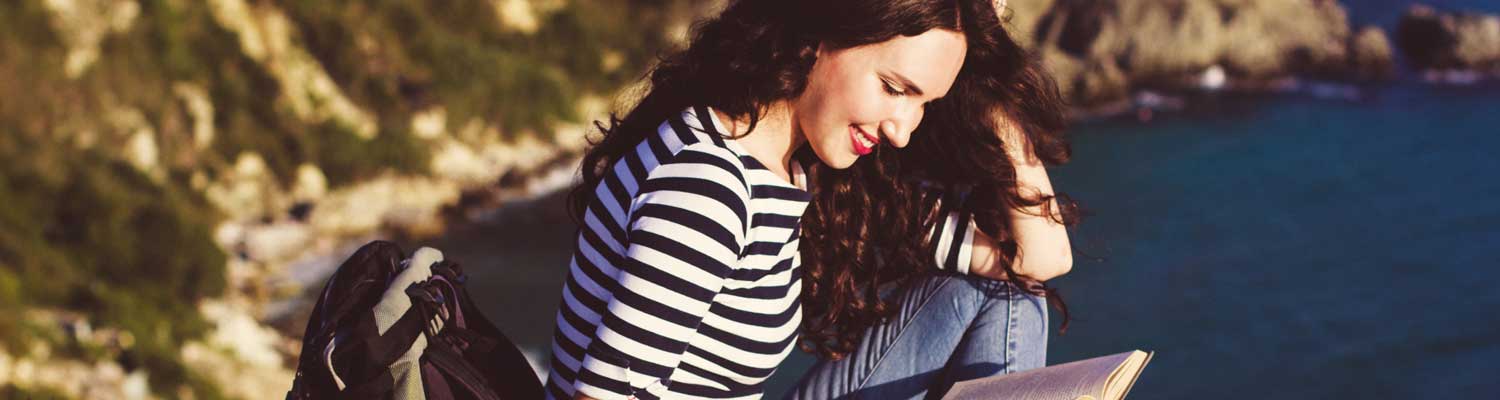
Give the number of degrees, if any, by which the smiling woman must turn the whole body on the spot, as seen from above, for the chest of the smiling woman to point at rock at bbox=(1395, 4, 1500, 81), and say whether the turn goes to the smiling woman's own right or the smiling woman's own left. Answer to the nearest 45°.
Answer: approximately 45° to the smiling woman's own left

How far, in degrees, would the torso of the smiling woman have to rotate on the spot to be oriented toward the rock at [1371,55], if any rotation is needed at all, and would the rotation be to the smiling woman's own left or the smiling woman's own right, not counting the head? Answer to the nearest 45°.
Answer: approximately 45° to the smiling woman's own left

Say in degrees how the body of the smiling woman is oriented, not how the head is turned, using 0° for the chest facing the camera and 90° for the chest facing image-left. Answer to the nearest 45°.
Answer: approximately 270°

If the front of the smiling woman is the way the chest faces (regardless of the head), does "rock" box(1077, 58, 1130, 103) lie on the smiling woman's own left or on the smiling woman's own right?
on the smiling woman's own left

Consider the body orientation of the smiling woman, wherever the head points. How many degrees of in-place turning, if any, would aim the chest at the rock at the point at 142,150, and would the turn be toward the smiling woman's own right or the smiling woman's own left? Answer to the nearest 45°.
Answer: approximately 135° to the smiling woman's own left
